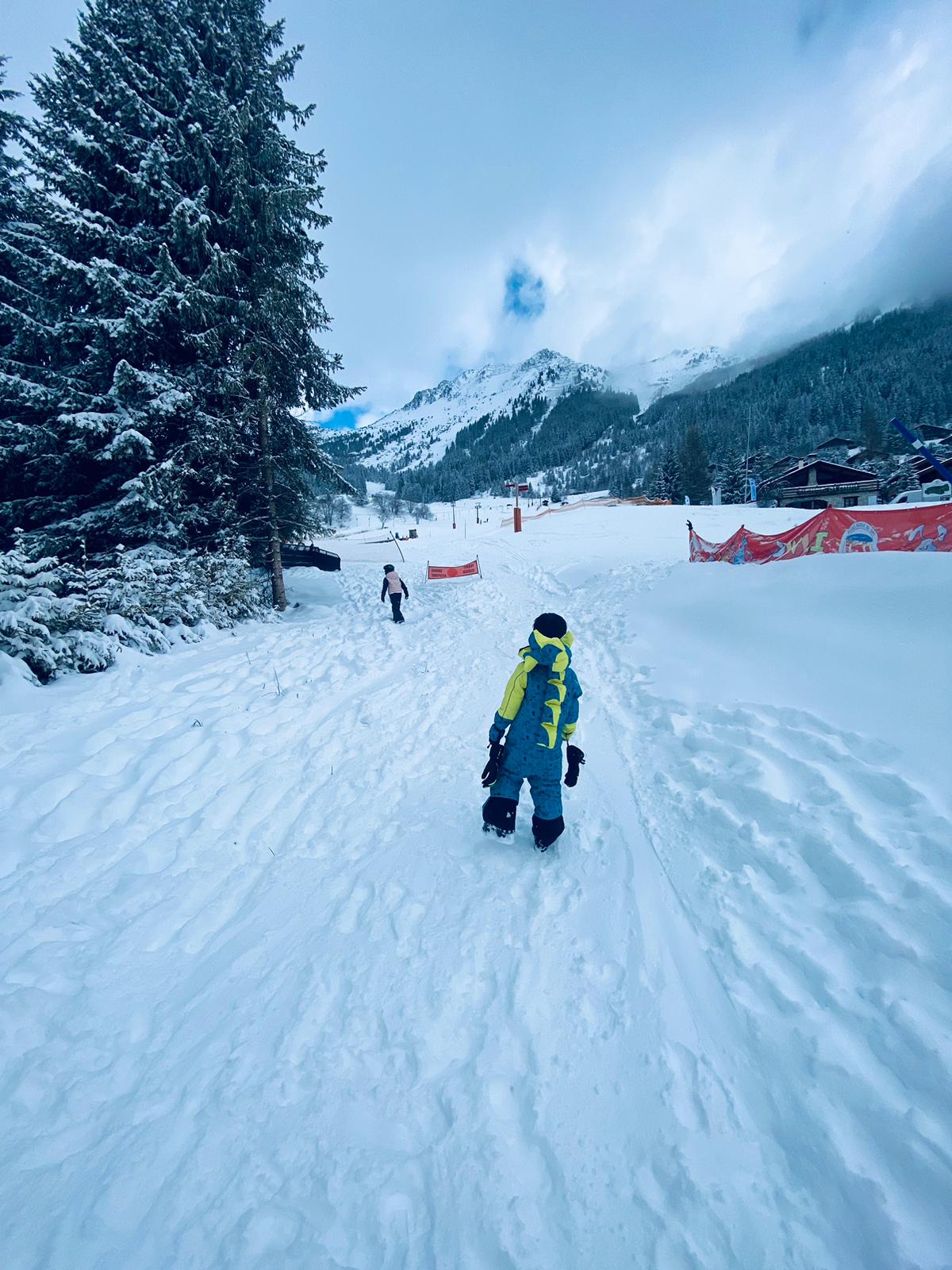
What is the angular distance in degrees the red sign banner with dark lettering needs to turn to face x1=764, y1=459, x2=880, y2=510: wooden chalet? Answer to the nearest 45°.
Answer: approximately 135° to its left

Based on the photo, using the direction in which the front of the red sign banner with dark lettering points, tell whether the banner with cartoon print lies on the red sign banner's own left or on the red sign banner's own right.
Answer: on the red sign banner's own left

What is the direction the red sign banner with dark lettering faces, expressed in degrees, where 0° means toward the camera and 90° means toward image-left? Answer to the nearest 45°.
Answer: approximately 0°

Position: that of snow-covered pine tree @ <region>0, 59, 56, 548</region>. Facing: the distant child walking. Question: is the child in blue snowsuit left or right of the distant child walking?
right

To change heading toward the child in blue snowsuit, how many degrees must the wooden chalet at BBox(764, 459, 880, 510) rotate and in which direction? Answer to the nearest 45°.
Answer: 0° — it already faces them

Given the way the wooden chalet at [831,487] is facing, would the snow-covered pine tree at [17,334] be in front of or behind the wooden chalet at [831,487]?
in front

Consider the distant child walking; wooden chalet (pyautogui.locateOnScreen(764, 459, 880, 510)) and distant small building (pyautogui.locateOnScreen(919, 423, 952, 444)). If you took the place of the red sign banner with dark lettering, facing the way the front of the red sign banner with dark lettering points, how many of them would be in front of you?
1

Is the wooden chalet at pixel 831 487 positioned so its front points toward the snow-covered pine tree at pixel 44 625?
yes

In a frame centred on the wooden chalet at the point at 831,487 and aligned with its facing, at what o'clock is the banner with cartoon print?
The banner with cartoon print is roughly at 12 o'clock from the wooden chalet.

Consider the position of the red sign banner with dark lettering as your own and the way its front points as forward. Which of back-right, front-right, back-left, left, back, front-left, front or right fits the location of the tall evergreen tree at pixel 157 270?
front-right

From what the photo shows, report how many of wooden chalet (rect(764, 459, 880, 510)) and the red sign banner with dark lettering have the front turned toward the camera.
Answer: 2

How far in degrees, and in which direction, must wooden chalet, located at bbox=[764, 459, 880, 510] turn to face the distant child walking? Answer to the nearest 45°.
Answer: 0° — it already faces them

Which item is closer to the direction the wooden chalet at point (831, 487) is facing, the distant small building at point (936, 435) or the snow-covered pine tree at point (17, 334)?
the snow-covered pine tree

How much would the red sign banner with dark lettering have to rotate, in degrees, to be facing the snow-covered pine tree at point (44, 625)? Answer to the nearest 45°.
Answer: approximately 45° to its right

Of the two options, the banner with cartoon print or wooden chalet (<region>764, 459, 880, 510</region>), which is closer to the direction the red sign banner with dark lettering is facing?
the banner with cartoon print

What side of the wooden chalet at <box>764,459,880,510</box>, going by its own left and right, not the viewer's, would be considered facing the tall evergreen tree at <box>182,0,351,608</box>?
front

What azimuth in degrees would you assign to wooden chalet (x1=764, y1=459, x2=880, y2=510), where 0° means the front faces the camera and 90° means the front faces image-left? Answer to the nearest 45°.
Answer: approximately 0°
